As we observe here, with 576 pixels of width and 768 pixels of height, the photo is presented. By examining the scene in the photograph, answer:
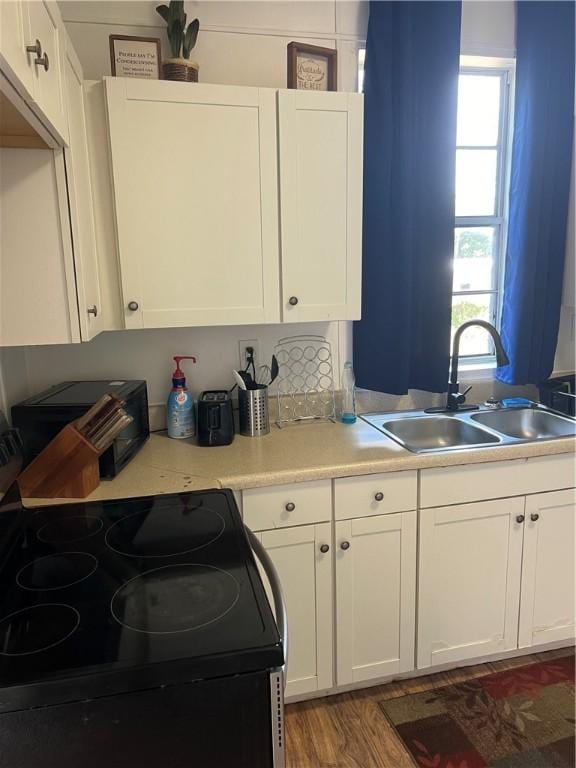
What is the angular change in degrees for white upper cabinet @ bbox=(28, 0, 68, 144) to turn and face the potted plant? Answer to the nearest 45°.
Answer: approximately 45° to its left

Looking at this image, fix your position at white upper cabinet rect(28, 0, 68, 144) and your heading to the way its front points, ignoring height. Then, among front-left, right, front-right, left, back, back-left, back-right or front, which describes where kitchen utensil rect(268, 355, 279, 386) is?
front-left

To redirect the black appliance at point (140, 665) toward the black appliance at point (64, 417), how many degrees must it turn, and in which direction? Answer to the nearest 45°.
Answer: approximately 90° to its left

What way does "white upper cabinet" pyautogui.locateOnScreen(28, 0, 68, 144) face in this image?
to the viewer's right

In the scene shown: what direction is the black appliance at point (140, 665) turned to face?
to the viewer's right

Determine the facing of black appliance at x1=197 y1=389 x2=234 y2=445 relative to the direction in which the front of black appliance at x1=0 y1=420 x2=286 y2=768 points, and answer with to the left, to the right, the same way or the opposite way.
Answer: to the right

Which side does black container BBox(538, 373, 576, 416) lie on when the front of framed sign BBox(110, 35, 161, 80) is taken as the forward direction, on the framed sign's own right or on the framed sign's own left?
on the framed sign's own left

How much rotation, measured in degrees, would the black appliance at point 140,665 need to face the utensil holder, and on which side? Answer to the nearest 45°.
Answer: approximately 90° to its left

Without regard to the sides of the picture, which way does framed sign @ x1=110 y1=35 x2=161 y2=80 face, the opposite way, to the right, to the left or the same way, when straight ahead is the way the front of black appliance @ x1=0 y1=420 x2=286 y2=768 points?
to the right

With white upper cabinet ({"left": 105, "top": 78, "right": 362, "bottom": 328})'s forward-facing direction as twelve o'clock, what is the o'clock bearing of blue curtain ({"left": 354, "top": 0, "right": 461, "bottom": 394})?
The blue curtain is roughly at 8 o'clock from the white upper cabinet.

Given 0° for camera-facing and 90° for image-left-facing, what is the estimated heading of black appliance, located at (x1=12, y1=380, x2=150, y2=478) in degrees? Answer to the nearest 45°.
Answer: approximately 315°

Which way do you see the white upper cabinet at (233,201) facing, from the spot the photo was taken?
facing the viewer

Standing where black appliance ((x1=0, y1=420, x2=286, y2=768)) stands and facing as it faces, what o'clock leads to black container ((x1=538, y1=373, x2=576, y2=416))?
The black container is roughly at 11 o'clock from the black appliance.

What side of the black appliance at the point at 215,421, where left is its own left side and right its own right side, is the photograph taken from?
front

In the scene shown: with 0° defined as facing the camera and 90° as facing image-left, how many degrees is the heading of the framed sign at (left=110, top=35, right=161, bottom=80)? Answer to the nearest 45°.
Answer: approximately 0°

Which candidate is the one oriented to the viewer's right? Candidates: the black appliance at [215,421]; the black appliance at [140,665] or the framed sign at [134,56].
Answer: the black appliance at [140,665]
